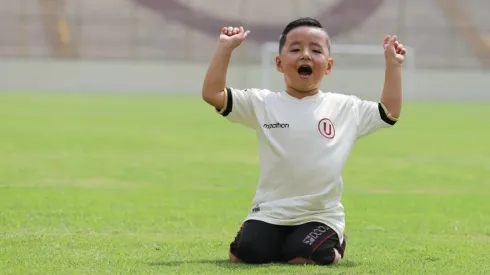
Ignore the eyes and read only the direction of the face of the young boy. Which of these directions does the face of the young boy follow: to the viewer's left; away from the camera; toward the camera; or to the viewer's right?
toward the camera

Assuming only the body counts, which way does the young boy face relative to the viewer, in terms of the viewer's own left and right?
facing the viewer
